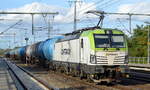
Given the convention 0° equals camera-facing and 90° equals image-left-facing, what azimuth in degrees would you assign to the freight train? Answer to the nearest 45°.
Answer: approximately 315°
